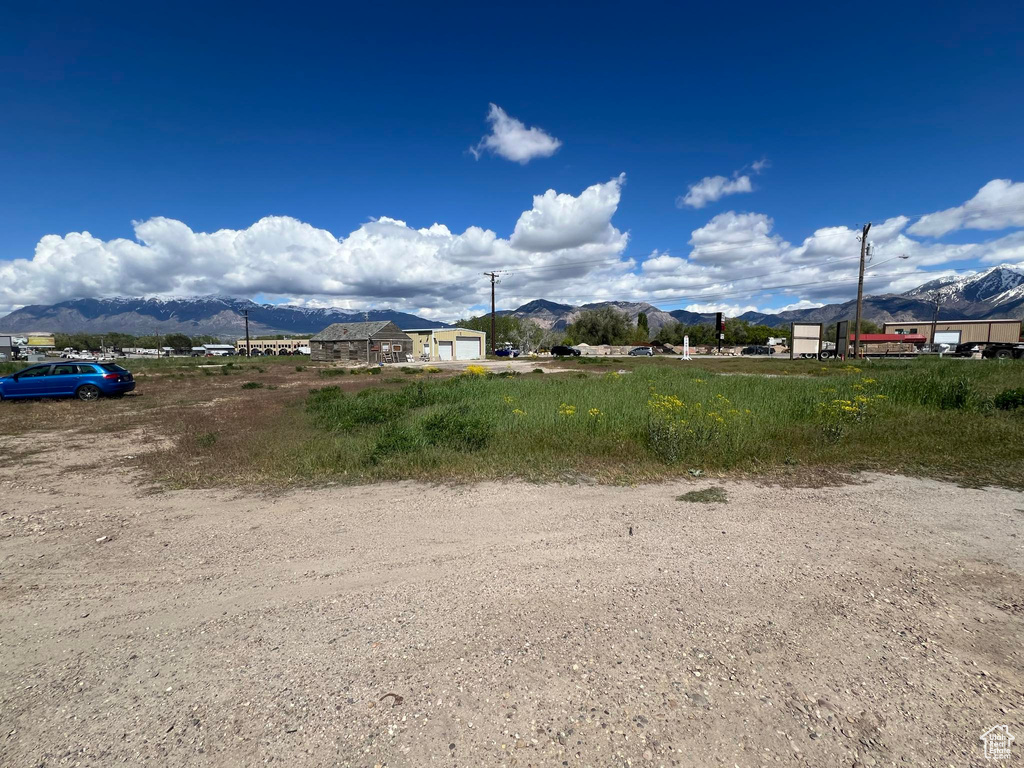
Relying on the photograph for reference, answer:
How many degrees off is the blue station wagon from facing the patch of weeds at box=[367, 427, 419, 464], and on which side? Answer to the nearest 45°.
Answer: approximately 135° to its left

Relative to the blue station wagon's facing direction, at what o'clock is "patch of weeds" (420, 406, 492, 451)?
The patch of weeds is roughly at 7 o'clock from the blue station wagon.

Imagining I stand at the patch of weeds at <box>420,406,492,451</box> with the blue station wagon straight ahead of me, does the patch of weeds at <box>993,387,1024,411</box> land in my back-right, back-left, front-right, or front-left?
back-right

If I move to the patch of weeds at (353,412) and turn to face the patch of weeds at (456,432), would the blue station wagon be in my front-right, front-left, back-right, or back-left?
back-right

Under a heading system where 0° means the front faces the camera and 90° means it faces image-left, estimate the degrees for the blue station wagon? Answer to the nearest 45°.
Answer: approximately 135°

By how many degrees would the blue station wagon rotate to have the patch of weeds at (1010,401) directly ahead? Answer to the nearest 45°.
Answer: approximately 180°
